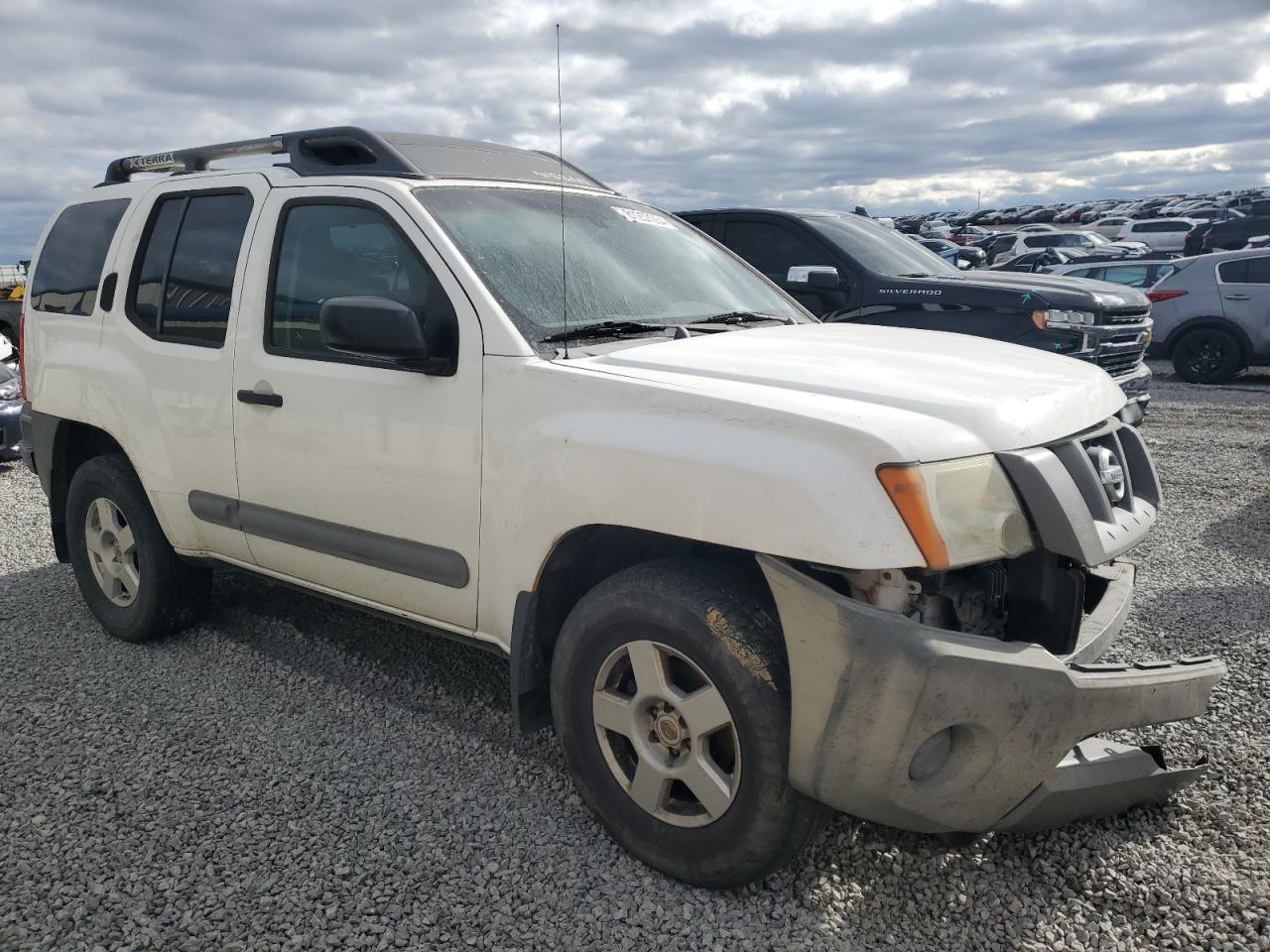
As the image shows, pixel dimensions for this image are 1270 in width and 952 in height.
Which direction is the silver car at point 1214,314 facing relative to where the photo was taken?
to the viewer's right

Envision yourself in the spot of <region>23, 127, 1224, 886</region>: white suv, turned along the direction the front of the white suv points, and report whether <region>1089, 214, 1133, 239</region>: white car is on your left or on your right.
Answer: on your left

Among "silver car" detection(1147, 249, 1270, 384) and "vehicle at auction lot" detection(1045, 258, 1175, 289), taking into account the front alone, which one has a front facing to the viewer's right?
the silver car

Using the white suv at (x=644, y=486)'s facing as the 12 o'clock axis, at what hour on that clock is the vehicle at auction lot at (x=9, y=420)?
The vehicle at auction lot is roughly at 6 o'clock from the white suv.

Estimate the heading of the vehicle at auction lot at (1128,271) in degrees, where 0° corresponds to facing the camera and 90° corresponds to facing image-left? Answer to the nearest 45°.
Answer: approximately 90°

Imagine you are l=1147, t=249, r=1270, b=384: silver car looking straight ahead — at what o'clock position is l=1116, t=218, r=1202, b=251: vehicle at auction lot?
The vehicle at auction lot is roughly at 9 o'clock from the silver car.

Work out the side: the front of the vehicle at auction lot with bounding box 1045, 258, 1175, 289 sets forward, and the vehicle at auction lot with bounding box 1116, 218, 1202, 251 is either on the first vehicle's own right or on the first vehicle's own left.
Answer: on the first vehicle's own right

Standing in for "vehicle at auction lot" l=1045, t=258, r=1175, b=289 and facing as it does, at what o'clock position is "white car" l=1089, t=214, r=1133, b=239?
The white car is roughly at 3 o'clock from the vehicle at auction lot.

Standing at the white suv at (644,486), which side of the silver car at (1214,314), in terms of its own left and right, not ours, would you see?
right

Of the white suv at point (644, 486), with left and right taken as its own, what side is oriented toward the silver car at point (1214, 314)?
left

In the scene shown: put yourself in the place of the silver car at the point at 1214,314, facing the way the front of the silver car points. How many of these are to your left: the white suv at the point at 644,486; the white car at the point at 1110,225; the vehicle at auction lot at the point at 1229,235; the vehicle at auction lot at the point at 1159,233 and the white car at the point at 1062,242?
4

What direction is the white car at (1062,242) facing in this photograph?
to the viewer's right
